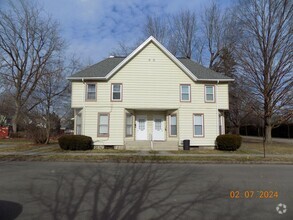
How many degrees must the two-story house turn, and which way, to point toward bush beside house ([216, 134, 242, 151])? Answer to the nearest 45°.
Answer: approximately 90° to its left

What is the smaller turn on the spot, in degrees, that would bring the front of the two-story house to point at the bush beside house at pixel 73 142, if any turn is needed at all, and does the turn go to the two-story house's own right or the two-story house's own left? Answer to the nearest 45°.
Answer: approximately 45° to the two-story house's own right
